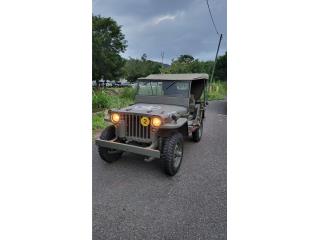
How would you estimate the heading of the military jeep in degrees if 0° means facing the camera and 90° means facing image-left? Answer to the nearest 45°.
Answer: approximately 45°
